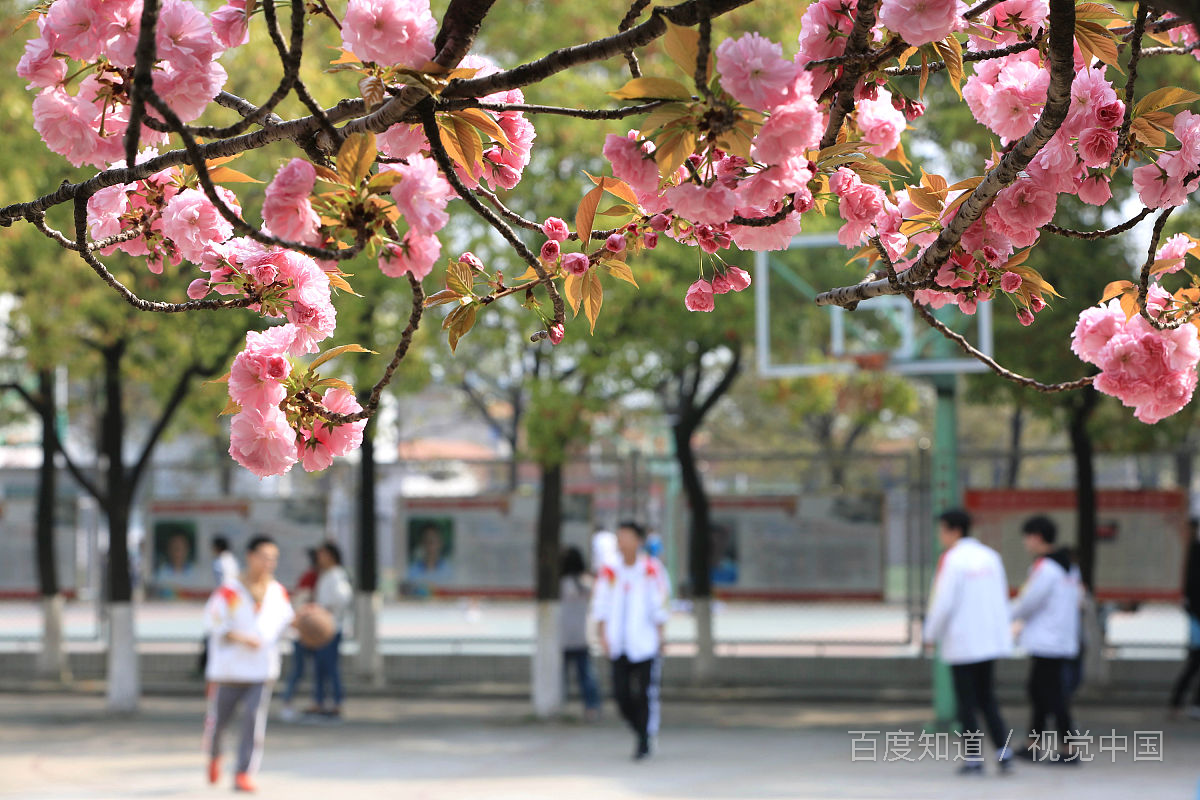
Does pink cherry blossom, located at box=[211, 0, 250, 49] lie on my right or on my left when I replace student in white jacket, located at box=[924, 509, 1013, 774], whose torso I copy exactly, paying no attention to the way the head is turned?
on my left

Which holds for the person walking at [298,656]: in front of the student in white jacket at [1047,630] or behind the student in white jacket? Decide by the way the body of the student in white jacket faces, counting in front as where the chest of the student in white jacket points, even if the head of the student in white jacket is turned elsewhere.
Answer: in front

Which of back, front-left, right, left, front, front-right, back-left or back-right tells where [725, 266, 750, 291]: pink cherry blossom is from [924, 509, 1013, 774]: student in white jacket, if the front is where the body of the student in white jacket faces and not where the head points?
back-left
